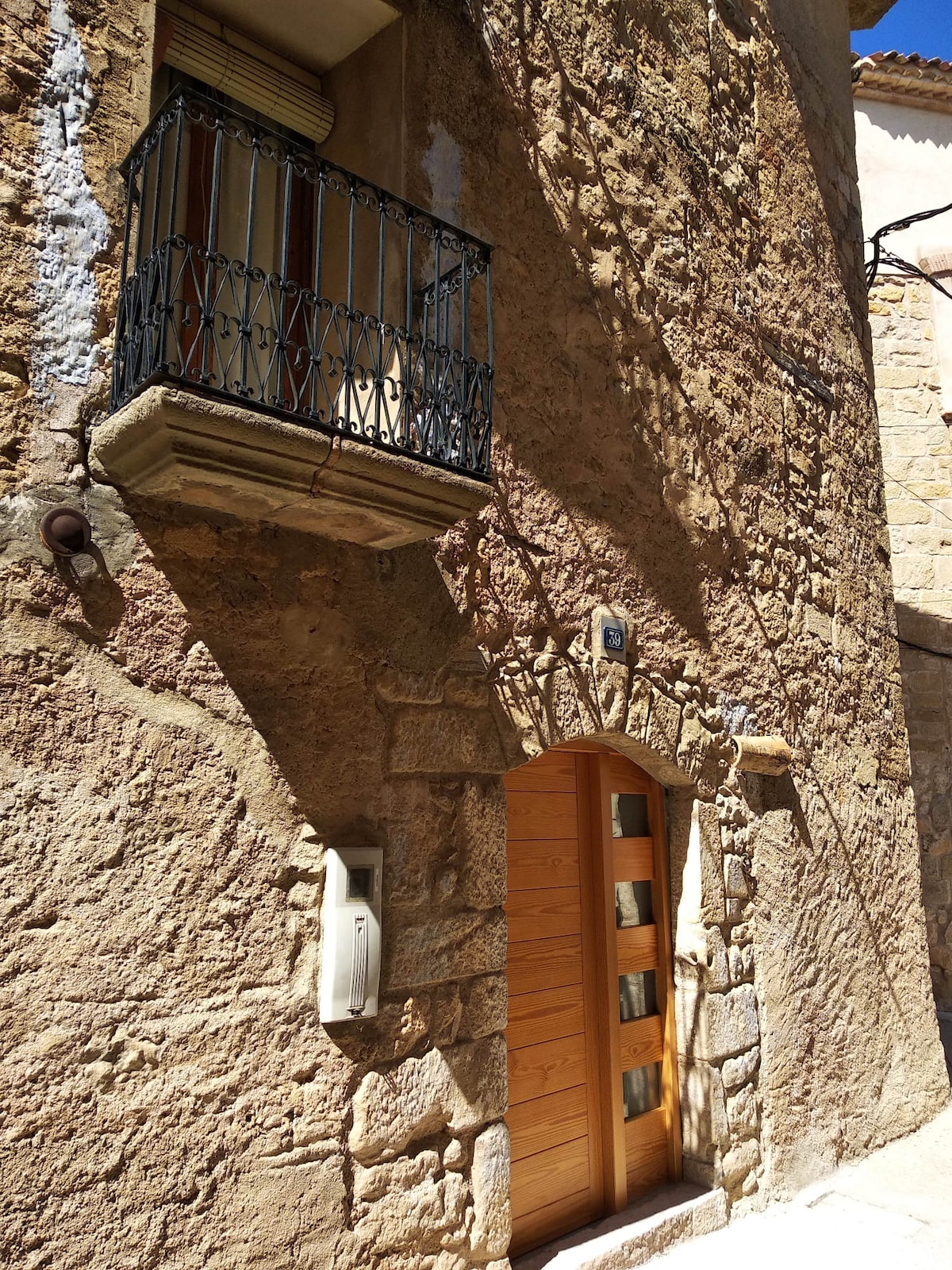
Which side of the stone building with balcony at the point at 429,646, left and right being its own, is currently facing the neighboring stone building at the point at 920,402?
left

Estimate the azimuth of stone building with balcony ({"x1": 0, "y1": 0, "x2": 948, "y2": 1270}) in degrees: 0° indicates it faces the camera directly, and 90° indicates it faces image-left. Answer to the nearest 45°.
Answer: approximately 315°
